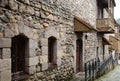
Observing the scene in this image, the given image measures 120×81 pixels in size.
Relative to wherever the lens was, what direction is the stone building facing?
facing the viewer and to the right of the viewer
